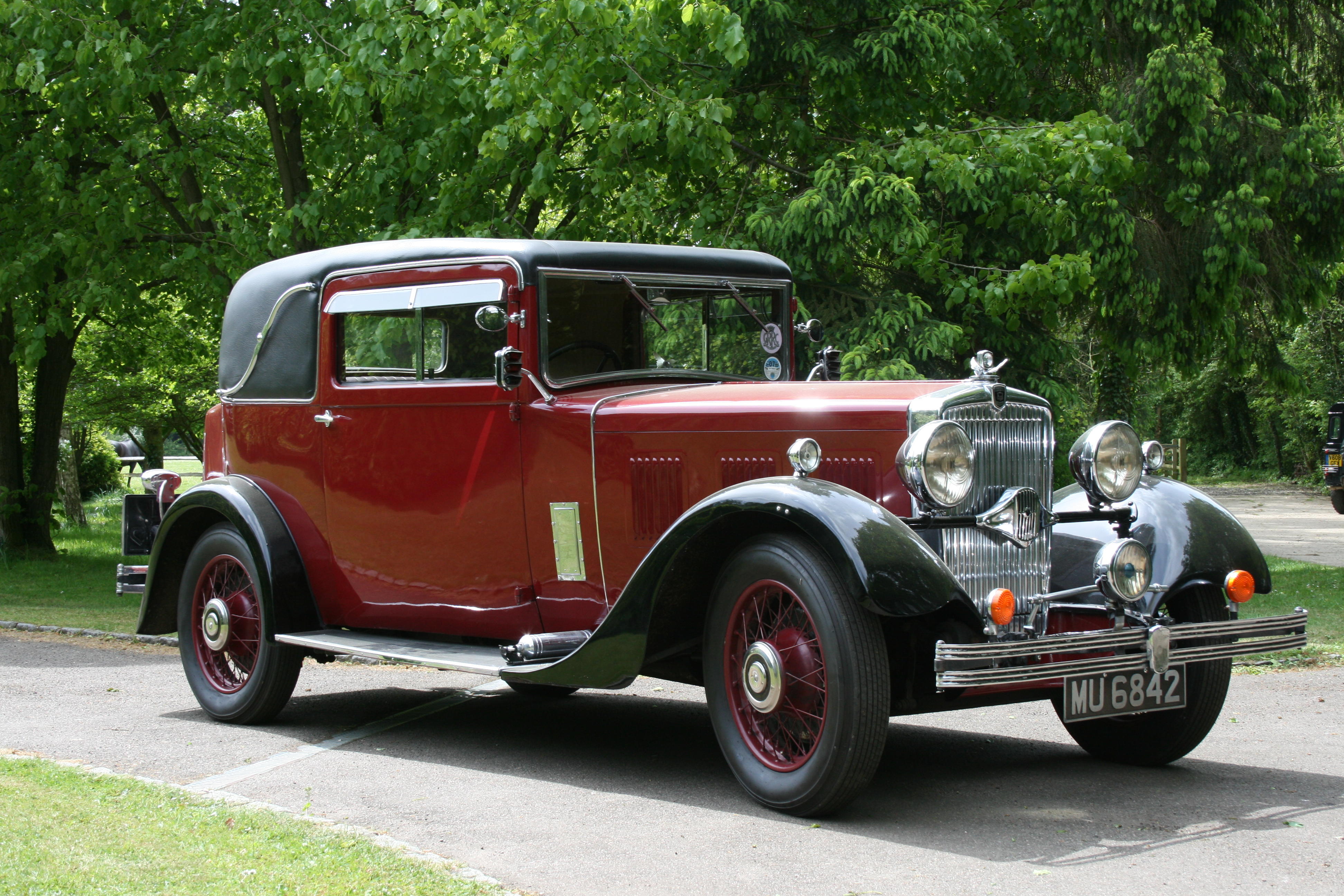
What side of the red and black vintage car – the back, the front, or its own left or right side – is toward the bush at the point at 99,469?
back

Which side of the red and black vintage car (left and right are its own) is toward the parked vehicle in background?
left

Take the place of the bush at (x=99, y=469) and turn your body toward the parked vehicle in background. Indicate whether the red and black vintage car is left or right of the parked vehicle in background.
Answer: right

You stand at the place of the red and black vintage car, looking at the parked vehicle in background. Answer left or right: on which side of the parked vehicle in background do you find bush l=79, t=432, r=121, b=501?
left
